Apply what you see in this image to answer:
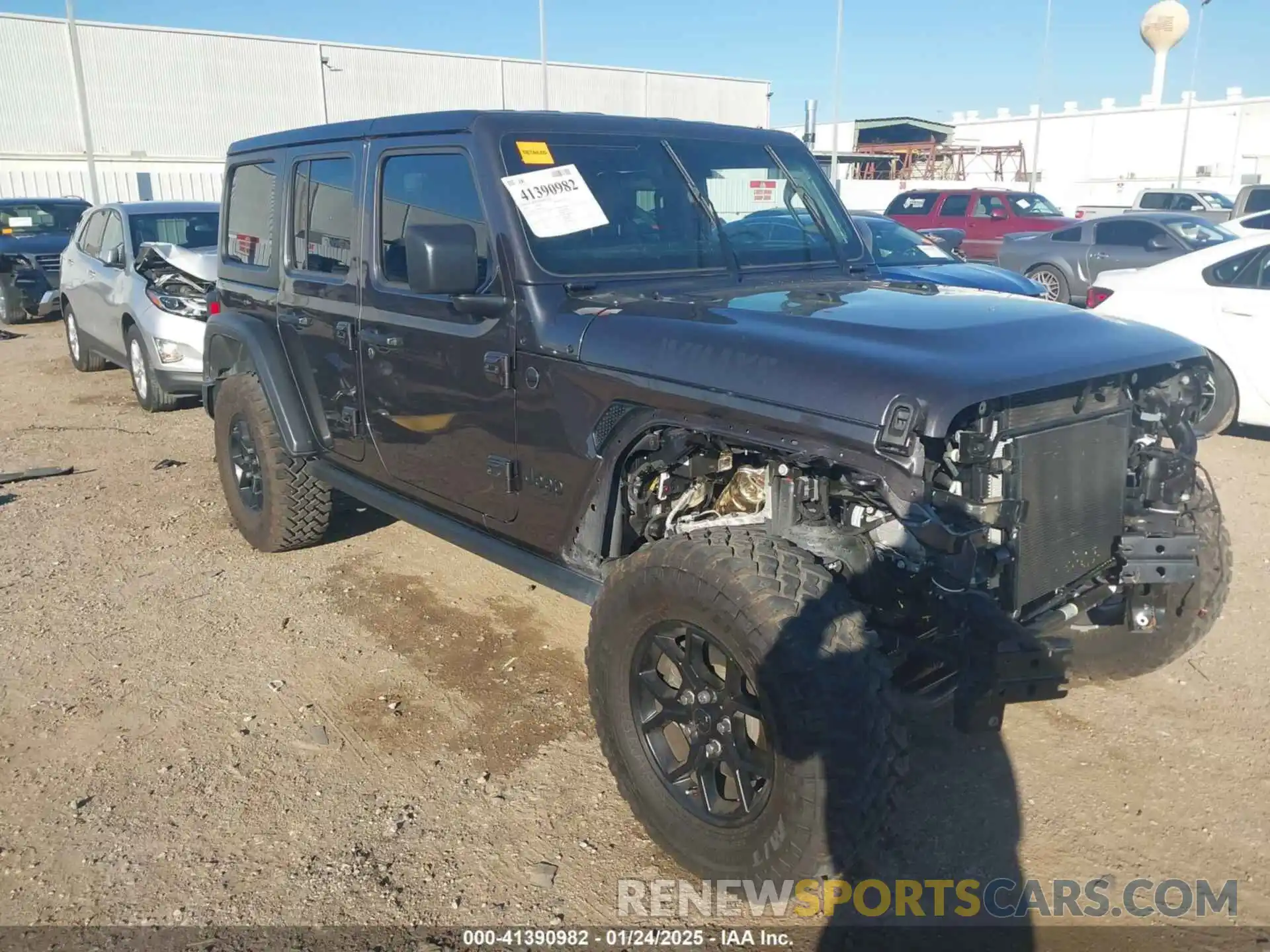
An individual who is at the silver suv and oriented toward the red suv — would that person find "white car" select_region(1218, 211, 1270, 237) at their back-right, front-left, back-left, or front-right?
front-right

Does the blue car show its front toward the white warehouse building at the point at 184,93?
no

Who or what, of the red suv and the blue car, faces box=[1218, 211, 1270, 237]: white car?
the red suv

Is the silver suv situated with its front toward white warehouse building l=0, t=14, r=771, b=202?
no

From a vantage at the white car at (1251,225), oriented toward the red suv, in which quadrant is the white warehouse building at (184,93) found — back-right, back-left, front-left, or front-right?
front-left

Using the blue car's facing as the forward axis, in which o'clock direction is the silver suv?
The silver suv is roughly at 4 o'clock from the blue car.

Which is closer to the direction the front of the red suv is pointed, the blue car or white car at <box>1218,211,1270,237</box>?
the white car

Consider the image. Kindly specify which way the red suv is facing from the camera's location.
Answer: facing the viewer and to the right of the viewer

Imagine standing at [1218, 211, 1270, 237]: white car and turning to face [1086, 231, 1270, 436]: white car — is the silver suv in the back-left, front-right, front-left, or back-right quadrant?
front-right

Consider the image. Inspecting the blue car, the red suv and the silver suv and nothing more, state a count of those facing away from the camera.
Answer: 0

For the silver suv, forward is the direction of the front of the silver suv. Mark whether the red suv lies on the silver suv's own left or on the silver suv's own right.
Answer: on the silver suv's own left

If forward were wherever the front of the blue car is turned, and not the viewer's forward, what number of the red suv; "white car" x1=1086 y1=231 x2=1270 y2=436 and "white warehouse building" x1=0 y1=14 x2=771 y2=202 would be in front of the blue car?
1

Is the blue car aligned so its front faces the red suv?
no

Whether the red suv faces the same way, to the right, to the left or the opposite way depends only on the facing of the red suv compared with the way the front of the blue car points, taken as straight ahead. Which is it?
the same way

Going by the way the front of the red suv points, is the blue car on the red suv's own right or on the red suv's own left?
on the red suv's own right
